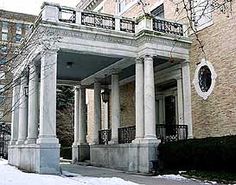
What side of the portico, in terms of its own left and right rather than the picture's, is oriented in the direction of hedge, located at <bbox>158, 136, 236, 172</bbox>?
left

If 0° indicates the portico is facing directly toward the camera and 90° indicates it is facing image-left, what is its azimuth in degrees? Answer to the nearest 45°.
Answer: approximately 45°
